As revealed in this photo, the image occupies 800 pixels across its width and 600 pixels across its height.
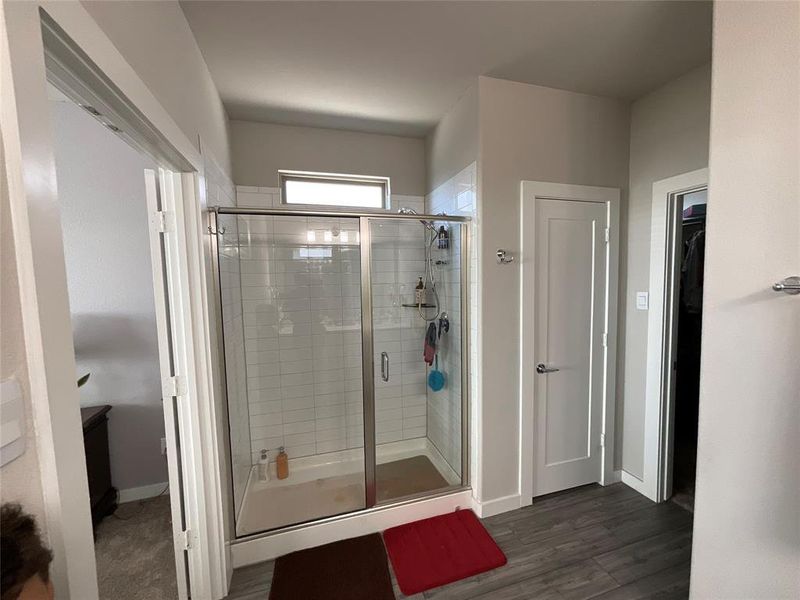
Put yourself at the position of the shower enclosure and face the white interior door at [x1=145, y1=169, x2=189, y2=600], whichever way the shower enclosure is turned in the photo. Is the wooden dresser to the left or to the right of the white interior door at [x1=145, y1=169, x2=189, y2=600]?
right

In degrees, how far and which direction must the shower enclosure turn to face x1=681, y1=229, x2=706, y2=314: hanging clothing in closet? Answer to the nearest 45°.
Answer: approximately 90° to its left

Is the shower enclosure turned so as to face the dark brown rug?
yes

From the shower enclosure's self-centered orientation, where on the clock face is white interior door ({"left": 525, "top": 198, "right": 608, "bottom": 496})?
The white interior door is roughly at 10 o'clock from the shower enclosure.

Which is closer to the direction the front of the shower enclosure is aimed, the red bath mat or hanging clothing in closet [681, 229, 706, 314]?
the red bath mat

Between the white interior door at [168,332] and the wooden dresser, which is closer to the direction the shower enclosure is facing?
the white interior door

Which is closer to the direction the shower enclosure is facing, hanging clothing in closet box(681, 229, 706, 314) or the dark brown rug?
the dark brown rug

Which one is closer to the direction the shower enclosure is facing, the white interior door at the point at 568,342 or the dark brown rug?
the dark brown rug

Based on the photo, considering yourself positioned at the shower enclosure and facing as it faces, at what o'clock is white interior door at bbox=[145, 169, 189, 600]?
The white interior door is roughly at 1 o'clock from the shower enclosure.

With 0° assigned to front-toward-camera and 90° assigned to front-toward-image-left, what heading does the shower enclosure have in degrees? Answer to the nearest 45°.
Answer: approximately 0°

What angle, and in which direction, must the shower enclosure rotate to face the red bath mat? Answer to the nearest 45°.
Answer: approximately 45° to its left

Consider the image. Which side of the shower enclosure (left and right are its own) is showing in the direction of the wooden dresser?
right
